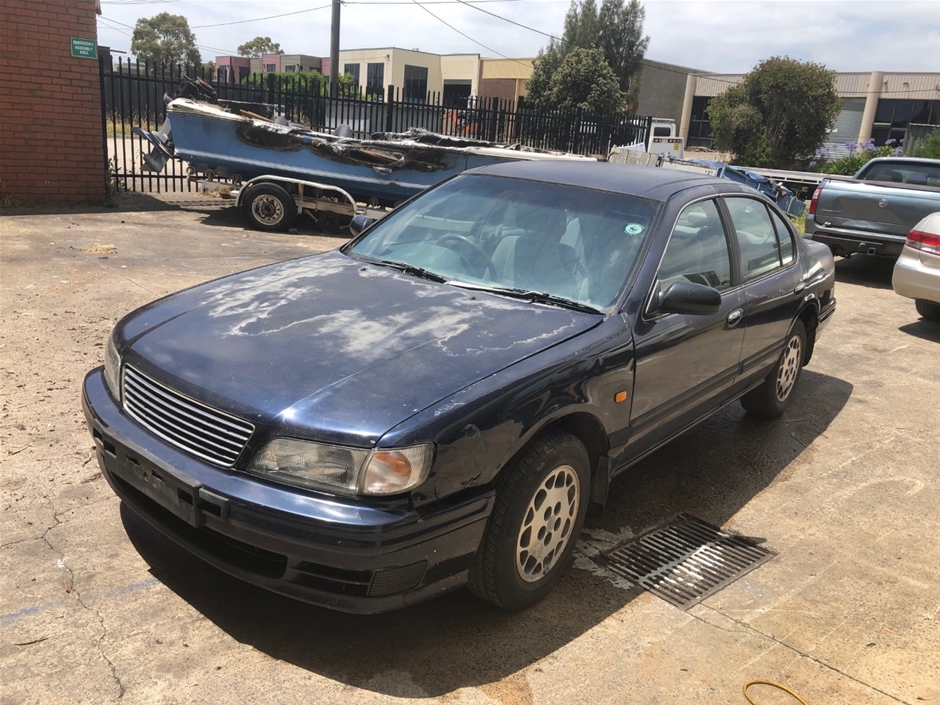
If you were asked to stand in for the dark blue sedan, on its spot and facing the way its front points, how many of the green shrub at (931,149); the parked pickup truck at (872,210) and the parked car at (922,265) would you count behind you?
3

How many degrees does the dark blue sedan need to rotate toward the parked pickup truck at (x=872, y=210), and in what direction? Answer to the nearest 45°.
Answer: approximately 180°

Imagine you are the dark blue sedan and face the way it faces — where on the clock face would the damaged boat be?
The damaged boat is roughly at 4 o'clock from the dark blue sedan.

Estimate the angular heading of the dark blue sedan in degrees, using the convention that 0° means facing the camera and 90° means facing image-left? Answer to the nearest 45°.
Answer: approximately 45°

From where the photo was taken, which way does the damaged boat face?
to the viewer's right

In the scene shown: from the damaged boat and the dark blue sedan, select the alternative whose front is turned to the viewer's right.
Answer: the damaged boat

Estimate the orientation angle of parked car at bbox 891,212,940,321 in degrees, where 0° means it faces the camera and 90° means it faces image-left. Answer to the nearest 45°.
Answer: approximately 225°

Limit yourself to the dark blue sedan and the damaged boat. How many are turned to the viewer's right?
1

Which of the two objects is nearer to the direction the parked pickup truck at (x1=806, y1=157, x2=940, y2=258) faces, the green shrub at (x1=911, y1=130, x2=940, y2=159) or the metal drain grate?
the green shrub

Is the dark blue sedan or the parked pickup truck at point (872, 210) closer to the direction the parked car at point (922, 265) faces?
the parked pickup truck

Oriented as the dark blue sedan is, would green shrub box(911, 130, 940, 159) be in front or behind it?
behind
